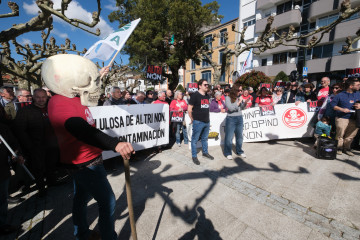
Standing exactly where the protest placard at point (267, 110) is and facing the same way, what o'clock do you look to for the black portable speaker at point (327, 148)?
The black portable speaker is roughly at 10 o'clock from the protest placard.

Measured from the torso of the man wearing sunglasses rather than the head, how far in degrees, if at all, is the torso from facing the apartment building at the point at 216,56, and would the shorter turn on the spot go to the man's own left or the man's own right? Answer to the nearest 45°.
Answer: approximately 135° to the man's own left

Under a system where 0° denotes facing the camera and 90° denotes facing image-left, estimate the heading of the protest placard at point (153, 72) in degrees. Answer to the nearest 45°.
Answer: approximately 0°

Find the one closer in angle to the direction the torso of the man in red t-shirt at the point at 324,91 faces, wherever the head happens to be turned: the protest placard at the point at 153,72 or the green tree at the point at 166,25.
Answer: the protest placard

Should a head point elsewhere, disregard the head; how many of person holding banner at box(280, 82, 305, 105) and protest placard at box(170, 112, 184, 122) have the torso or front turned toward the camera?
2

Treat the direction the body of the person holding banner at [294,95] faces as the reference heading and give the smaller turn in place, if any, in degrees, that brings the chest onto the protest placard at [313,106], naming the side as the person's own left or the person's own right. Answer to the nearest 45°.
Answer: approximately 45° to the person's own left

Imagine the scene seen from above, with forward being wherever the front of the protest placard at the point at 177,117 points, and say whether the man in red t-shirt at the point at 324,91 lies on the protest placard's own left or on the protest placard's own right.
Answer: on the protest placard's own left

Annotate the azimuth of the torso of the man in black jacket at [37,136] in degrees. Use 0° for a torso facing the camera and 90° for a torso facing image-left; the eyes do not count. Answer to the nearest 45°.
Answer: approximately 315°

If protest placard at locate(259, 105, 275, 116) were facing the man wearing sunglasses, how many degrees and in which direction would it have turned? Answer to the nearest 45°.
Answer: approximately 45° to its right
